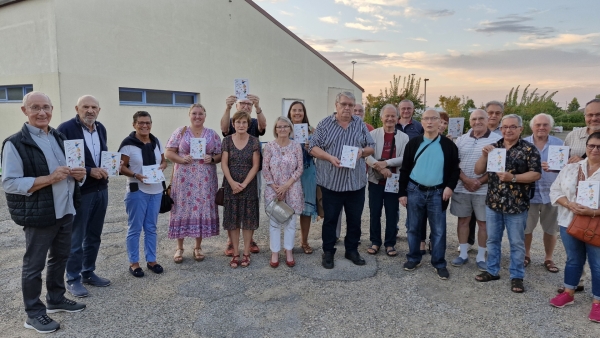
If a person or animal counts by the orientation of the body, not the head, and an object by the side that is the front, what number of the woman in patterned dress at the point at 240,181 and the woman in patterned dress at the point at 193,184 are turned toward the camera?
2

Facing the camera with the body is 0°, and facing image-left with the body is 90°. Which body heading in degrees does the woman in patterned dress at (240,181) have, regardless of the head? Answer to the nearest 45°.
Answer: approximately 0°

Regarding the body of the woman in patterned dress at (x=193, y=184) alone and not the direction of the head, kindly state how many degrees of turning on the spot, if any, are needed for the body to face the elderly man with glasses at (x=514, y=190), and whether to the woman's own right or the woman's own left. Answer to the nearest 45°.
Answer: approximately 45° to the woman's own left

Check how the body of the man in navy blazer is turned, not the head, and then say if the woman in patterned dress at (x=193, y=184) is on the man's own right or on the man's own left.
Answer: on the man's own left

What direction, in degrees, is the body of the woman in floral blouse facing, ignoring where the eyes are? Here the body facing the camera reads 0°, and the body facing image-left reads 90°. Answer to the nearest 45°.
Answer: approximately 0°

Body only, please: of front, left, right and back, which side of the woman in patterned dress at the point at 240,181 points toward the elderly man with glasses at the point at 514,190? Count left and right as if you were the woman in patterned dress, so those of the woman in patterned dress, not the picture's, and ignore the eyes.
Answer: left

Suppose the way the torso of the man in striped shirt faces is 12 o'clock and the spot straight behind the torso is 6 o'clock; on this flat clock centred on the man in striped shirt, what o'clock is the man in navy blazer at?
The man in navy blazer is roughly at 2 o'clock from the man in striped shirt.

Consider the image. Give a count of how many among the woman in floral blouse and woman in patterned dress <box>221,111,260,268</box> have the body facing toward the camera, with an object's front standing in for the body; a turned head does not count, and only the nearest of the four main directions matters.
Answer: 2

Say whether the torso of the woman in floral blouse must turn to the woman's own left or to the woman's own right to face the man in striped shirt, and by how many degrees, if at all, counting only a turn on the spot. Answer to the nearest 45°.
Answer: approximately 90° to the woman's own left
